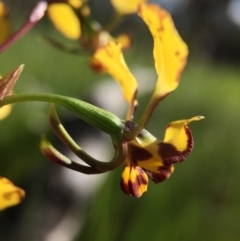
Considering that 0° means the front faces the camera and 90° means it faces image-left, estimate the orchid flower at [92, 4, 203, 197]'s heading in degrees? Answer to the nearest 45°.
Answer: approximately 270°
